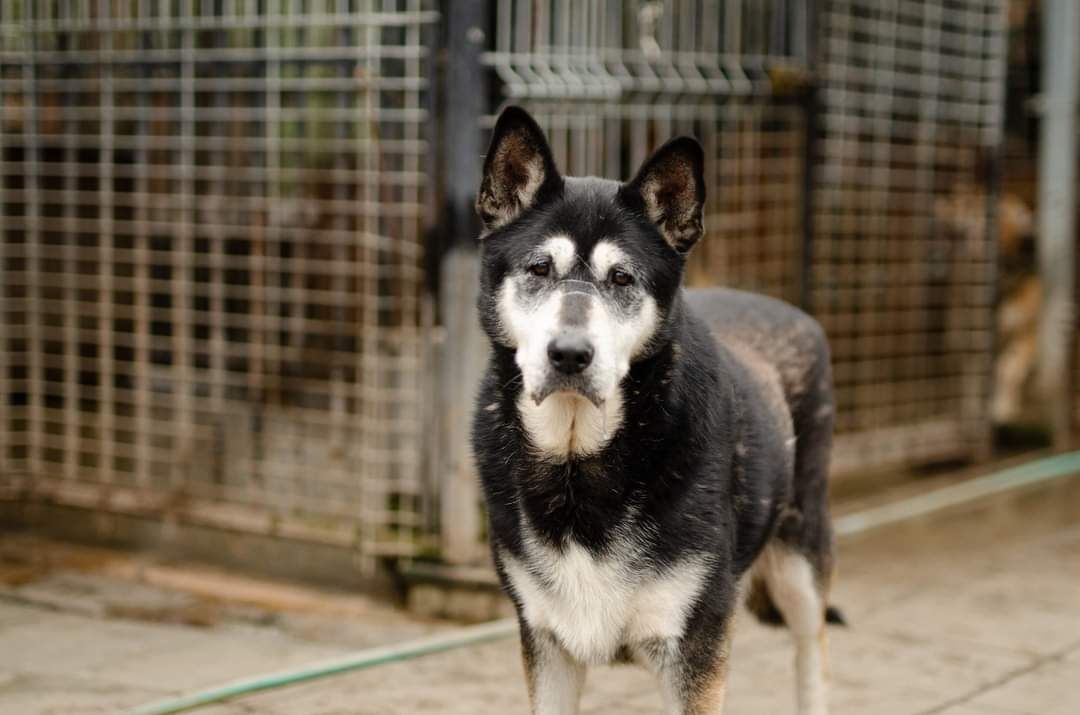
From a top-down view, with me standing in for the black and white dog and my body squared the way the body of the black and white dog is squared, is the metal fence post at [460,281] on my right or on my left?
on my right

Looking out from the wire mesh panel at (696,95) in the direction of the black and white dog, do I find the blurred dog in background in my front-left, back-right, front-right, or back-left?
back-left

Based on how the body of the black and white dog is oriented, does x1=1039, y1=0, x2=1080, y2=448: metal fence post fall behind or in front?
behind

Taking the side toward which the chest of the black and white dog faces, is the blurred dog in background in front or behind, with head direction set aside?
behind

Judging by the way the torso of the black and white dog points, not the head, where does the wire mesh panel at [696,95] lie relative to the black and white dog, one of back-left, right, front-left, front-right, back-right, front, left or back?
back-right

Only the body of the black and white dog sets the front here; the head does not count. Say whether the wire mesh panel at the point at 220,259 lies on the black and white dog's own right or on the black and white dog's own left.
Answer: on the black and white dog's own right

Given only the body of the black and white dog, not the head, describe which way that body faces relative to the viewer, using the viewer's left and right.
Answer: facing the viewer and to the left of the viewer
